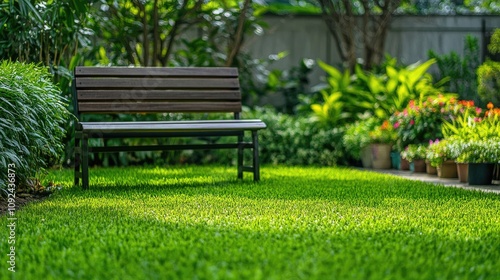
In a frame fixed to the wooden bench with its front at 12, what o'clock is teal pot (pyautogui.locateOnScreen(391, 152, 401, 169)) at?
The teal pot is roughly at 8 o'clock from the wooden bench.

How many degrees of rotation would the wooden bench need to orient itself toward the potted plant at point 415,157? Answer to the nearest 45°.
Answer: approximately 90° to its left

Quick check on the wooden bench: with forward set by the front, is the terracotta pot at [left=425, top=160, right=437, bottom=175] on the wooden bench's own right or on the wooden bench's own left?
on the wooden bench's own left

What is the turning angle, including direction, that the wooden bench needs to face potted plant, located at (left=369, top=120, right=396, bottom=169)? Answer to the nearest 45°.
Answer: approximately 135° to its left

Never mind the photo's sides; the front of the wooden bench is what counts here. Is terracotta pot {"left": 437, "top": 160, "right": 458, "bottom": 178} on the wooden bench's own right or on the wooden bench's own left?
on the wooden bench's own left

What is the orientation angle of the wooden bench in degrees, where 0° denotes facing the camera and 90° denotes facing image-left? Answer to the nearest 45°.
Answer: approximately 0°

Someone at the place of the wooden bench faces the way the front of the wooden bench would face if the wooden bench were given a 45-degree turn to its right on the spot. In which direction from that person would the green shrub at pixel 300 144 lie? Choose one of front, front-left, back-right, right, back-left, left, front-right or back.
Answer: back

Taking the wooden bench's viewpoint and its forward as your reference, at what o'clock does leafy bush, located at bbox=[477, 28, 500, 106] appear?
The leafy bush is roughly at 8 o'clock from the wooden bench.

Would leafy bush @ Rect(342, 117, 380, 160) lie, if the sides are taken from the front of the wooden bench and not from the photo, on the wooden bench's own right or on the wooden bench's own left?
on the wooden bench's own left

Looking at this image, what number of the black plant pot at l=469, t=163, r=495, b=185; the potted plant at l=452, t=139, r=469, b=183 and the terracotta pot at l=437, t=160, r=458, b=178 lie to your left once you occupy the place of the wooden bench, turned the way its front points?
3

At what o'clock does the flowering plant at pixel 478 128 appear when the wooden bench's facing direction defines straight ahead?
The flowering plant is roughly at 9 o'clock from the wooden bench.

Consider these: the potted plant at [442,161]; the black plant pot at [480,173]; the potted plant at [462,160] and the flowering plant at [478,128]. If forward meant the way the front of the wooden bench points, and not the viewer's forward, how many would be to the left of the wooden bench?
4

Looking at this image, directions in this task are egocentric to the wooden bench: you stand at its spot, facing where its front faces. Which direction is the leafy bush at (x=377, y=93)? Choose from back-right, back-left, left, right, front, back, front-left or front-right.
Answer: back-left

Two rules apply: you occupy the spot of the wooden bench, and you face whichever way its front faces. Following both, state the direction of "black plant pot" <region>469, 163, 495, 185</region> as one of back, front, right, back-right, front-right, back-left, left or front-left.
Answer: left
